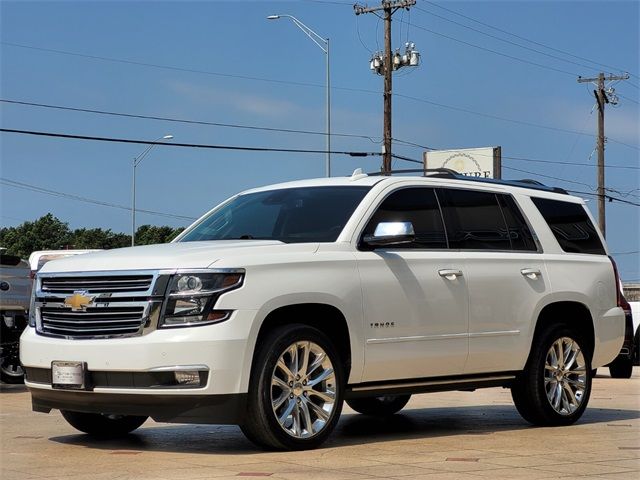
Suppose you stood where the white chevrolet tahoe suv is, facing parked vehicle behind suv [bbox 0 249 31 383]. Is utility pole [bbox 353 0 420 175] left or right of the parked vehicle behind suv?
right

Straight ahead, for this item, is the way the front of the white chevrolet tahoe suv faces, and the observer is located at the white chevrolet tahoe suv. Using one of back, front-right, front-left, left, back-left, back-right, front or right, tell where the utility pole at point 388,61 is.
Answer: back-right

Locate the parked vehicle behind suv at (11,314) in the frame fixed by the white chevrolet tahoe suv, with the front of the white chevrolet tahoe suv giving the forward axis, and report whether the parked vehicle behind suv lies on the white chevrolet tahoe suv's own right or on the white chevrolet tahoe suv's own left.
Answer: on the white chevrolet tahoe suv's own right

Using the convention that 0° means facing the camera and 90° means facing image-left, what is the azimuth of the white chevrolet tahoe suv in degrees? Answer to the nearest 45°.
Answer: approximately 45°
